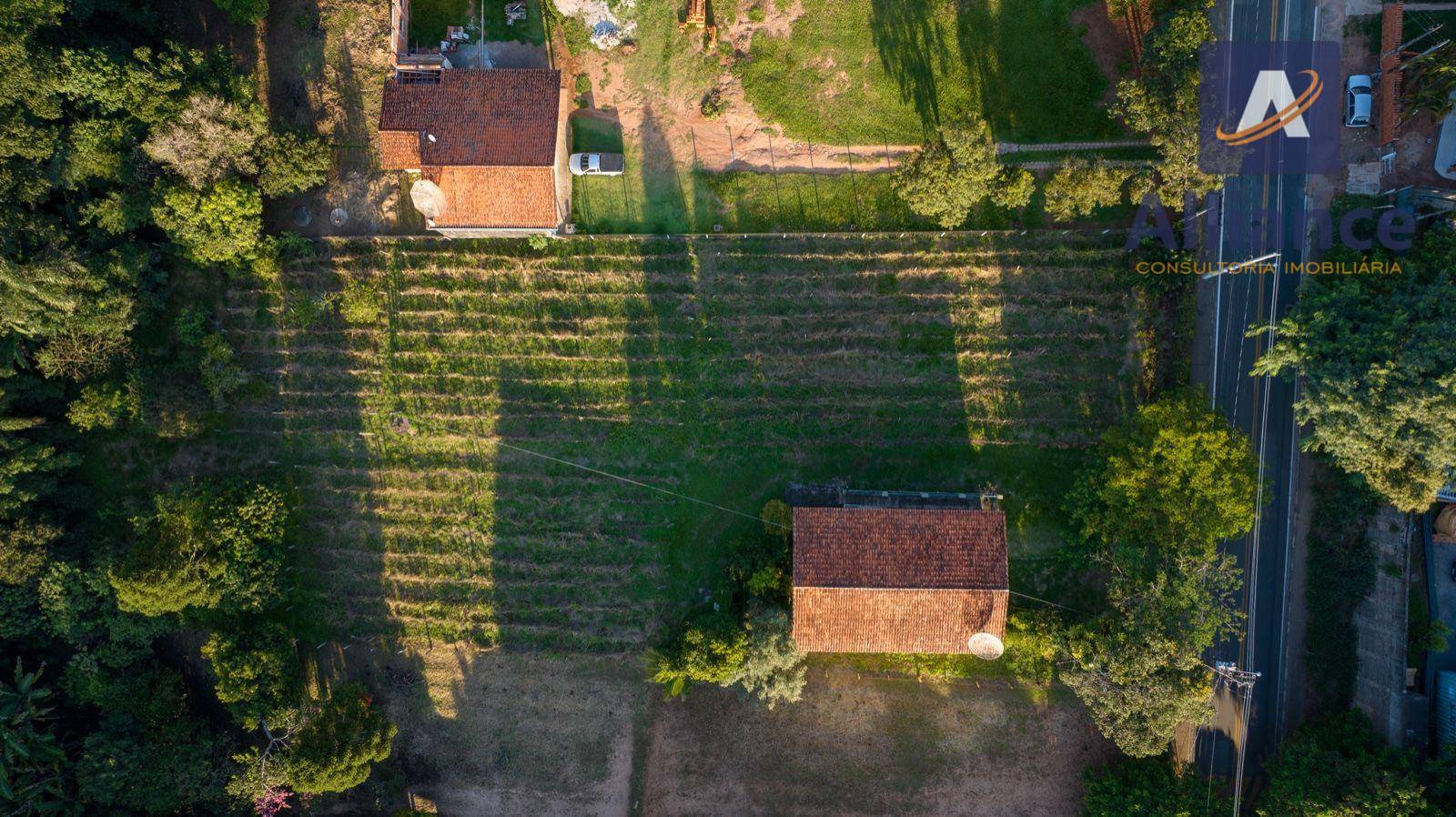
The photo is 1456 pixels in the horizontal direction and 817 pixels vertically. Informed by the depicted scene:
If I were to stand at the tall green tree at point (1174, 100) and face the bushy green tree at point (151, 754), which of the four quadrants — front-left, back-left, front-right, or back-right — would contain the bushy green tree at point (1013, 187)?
front-right

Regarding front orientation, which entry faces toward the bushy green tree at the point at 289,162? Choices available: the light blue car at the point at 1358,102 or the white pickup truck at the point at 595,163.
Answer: the white pickup truck at the point at 595,163

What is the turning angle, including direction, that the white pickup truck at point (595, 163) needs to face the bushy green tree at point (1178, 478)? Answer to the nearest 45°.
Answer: approximately 135° to its left

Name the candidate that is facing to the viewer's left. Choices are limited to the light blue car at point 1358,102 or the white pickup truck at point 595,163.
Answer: the white pickup truck at point 595,163

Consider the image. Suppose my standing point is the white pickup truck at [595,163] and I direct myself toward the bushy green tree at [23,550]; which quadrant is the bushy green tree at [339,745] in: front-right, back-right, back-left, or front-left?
front-left

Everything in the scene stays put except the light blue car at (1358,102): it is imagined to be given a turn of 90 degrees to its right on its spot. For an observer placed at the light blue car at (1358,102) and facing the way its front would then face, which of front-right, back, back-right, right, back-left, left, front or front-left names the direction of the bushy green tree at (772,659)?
back-right

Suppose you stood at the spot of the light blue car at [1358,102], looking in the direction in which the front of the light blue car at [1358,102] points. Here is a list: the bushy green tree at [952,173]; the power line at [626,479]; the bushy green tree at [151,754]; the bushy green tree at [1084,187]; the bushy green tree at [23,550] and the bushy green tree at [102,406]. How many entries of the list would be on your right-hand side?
0

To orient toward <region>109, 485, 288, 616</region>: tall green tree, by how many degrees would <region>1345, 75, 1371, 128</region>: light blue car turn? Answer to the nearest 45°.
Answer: approximately 135° to its left

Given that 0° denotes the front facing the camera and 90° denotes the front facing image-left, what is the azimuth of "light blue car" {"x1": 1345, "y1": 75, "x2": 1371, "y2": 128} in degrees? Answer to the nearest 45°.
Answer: approximately 180°

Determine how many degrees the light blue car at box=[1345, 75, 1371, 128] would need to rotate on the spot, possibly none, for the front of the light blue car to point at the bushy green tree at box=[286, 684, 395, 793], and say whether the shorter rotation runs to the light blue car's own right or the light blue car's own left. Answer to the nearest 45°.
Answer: approximately 135° to the light blue car's own left

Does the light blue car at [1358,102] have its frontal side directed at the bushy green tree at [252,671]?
no

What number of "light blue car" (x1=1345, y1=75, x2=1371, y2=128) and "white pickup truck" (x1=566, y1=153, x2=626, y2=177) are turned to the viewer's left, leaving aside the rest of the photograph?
1

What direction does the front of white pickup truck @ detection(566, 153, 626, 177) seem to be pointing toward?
to the viewer's left
